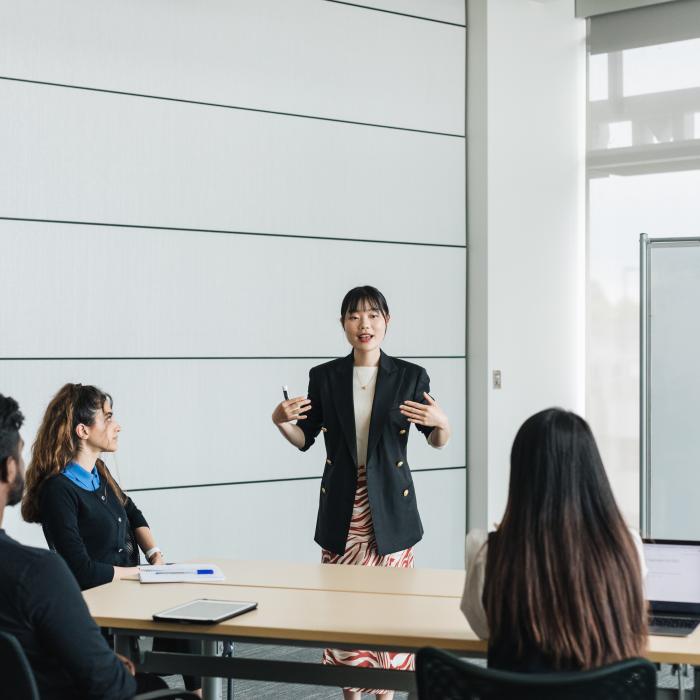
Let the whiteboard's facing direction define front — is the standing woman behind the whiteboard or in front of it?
in front

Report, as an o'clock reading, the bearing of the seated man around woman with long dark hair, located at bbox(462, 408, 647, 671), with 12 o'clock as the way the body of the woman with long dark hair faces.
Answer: The seated man is roughly at 9 o'clock from the woman with long dark hair.

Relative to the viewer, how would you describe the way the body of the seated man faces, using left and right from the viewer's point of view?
facing away from the viewer and to the right of the viewer

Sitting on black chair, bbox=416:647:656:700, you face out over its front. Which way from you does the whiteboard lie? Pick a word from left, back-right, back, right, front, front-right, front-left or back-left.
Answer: front

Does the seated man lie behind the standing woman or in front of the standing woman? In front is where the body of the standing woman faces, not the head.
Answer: in front

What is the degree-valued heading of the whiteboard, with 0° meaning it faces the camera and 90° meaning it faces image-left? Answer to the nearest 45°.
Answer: approximately 0°

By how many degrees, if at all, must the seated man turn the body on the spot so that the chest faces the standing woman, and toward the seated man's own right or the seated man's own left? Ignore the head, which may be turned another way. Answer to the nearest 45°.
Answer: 0° — they already face them

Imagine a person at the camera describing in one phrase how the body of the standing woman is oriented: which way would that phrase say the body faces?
toward the camera

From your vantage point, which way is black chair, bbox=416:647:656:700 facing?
away from the camera

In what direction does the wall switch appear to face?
toward the camera

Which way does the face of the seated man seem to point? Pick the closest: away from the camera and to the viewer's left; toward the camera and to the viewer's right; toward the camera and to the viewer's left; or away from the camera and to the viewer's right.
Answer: away from the camera and to the viewer's right

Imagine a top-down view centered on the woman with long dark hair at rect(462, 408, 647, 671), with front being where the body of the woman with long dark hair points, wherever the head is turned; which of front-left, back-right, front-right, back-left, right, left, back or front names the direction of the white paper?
front-left

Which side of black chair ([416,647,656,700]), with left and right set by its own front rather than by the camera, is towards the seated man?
left

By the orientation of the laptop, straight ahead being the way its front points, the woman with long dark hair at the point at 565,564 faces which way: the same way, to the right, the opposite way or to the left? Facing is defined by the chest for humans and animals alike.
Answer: the opposite way

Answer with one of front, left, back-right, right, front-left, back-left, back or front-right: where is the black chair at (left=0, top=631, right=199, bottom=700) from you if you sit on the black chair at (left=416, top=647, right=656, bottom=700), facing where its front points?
left

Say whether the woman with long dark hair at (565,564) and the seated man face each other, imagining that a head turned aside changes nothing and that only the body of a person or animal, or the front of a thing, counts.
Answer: no
